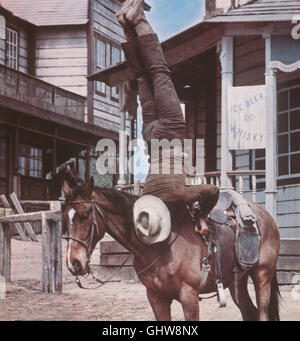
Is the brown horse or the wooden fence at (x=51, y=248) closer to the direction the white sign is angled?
the brown horse

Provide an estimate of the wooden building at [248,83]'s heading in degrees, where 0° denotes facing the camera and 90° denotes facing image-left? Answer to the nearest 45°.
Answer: approximately 45°

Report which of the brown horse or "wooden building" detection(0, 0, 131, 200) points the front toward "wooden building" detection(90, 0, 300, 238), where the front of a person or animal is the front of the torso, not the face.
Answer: "wooden building" detection(0, 0, 131, 200)

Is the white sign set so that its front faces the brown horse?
yes

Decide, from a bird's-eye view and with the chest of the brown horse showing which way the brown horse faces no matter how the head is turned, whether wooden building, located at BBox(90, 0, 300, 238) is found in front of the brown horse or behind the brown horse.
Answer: behind

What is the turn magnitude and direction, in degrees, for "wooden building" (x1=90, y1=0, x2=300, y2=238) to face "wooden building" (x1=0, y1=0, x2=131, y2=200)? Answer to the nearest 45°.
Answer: approximately 90° to its right

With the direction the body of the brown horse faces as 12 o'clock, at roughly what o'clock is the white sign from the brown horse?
The white sign is roughly at 5 o'clock from the brown horse.

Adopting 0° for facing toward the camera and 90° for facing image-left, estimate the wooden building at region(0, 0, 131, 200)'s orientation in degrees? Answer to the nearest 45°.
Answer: approximately 315°
